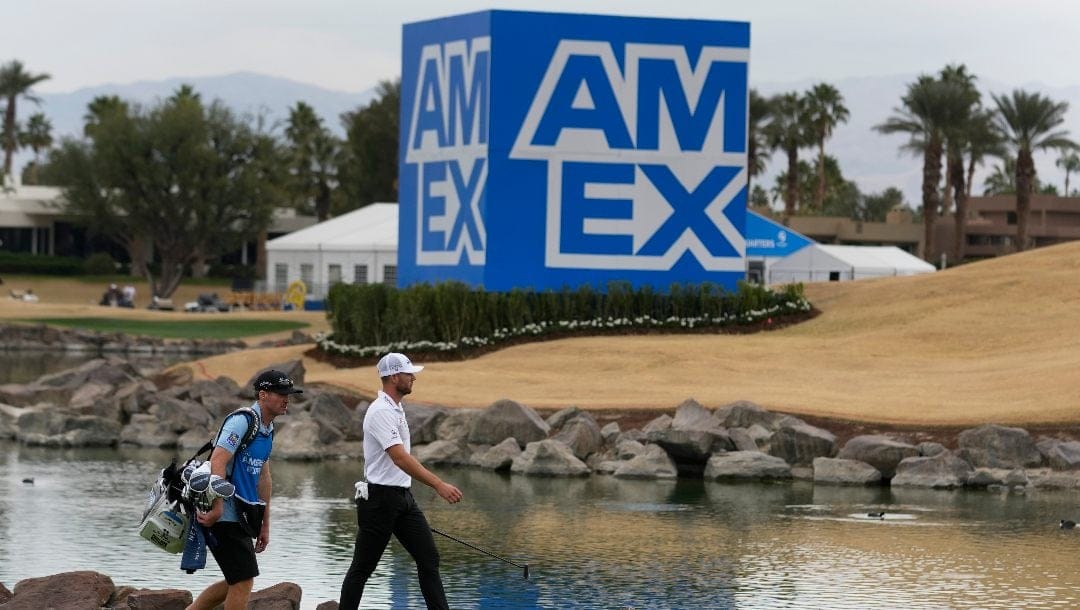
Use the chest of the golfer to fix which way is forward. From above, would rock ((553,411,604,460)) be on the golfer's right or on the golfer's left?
on the golfer's left

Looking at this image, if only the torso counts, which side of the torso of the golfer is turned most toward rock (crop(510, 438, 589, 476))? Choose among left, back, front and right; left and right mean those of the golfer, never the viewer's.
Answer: left

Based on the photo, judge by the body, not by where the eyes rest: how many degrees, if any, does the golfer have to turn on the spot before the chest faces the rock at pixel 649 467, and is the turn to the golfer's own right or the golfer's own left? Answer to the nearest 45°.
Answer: approximately 90° to the golfer's own left

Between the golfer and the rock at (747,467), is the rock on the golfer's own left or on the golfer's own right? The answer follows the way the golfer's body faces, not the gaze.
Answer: on the golfer's own left

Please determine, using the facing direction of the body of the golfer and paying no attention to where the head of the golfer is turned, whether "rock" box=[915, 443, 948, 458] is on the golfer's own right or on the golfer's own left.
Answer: on the golfer's own left

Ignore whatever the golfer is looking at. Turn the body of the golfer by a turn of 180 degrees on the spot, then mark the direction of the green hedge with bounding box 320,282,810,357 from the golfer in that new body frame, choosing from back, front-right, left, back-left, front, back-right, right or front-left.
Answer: right

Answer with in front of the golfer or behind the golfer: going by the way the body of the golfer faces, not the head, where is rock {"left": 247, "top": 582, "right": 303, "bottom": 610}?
behind

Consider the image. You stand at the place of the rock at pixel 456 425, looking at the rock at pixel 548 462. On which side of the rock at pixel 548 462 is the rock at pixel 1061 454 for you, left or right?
left

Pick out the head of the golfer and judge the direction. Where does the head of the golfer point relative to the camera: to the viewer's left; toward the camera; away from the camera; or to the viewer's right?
to the viewer's right

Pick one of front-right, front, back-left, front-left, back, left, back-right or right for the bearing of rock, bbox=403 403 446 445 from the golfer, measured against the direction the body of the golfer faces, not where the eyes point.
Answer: left

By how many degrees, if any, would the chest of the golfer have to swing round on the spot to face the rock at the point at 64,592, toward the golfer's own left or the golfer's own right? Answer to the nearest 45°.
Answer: approximately 180°

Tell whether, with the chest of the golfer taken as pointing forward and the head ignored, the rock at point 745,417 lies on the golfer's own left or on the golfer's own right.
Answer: on the golfer's own left

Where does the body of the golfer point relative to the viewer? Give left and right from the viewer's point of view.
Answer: facing to the right of the viewer

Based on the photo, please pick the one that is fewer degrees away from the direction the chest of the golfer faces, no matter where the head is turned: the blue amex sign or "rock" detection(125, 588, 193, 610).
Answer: the blue amex sign

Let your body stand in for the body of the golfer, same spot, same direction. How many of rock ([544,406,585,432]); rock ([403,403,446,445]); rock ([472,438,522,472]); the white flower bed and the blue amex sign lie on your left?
5

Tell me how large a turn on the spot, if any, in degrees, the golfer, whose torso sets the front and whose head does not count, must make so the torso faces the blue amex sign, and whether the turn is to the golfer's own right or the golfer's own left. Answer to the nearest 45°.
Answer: approximately 90° to the golfer's own left

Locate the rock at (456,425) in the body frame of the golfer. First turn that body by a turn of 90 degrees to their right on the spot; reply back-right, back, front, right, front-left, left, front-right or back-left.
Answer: back
